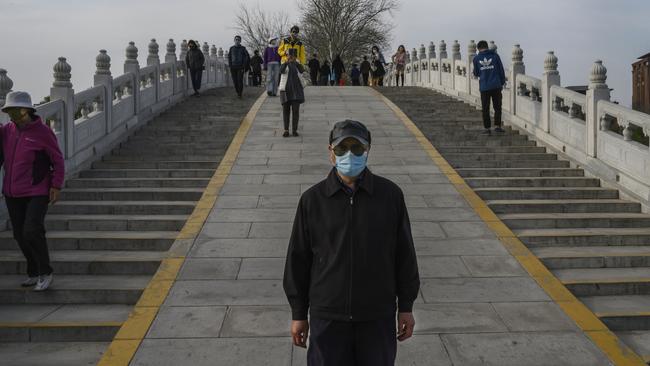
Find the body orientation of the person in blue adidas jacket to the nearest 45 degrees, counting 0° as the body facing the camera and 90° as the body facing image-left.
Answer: approximately 180°

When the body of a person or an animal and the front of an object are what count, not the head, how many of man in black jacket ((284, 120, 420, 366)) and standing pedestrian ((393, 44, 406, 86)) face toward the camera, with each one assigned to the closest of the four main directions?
2

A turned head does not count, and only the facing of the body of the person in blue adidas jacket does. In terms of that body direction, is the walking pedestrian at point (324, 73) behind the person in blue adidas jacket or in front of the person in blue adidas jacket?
in front

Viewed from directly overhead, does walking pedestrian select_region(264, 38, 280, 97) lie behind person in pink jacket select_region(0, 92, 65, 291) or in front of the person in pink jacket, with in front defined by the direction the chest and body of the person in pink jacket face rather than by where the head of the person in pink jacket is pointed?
behind

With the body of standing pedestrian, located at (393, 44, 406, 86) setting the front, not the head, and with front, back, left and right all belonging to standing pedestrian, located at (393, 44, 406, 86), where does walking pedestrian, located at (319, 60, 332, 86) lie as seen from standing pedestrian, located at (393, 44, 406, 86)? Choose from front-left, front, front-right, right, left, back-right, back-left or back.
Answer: back-right

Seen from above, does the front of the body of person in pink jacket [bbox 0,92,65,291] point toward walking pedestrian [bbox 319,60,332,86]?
no

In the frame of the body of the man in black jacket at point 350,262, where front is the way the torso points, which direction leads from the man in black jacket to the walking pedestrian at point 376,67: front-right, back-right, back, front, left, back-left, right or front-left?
back

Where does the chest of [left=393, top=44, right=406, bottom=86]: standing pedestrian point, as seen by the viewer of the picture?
toward the camera

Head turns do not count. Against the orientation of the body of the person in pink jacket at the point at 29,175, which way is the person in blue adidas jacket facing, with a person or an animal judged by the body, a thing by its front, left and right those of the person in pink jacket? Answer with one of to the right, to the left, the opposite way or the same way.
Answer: the opposite way

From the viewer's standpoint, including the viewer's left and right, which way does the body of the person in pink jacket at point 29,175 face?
facing the viewer and to the left of the viewer

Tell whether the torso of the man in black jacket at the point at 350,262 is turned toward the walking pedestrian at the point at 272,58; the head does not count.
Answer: no

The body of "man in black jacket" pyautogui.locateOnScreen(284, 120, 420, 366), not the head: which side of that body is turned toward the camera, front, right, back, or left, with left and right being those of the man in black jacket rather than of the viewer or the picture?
front

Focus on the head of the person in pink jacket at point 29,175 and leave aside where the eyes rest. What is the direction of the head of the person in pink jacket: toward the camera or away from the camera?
toward the camera

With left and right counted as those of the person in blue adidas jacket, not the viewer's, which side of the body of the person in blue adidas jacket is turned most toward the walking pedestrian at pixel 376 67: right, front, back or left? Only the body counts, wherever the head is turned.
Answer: front

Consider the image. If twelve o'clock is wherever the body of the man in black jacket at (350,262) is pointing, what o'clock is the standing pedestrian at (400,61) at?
The standing pedestrian is roughly at 6 o'clock from the man in black jacket.

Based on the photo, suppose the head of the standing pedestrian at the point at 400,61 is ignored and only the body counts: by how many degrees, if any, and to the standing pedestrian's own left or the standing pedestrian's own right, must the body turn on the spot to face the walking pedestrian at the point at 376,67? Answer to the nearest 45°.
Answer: approximately 45° to the standing pedestrian's own right

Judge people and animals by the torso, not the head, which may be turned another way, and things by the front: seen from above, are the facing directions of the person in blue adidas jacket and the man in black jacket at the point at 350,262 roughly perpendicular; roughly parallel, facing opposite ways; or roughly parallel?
roughly parallel, facing opposite ways
